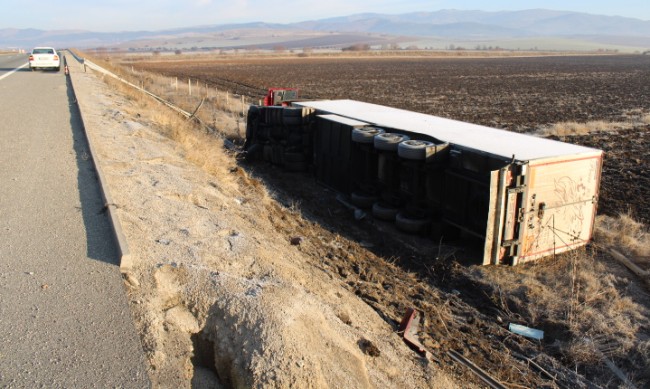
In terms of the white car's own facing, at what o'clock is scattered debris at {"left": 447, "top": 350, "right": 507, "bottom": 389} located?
The scattered debris is roughly at 6 o'clock from the white car.

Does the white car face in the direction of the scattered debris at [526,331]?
no

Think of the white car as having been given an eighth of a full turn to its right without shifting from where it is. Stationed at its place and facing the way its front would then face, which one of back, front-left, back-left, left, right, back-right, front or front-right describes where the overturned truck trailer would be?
back-right

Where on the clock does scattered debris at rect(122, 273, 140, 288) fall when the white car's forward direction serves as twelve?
The scattered debris is roughly at 6 o'clock from the white car.

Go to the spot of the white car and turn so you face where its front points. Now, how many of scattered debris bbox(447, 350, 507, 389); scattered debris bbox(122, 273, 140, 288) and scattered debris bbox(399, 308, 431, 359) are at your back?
3

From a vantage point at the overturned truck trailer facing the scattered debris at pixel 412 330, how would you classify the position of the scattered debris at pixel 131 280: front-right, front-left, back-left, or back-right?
front-right

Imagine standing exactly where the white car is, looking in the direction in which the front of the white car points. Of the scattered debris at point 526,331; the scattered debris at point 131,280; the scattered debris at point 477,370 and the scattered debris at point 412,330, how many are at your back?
4

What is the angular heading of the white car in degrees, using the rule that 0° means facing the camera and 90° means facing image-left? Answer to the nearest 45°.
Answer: approximately 180°

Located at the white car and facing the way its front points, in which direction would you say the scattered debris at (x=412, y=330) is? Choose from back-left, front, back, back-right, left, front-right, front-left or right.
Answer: back
